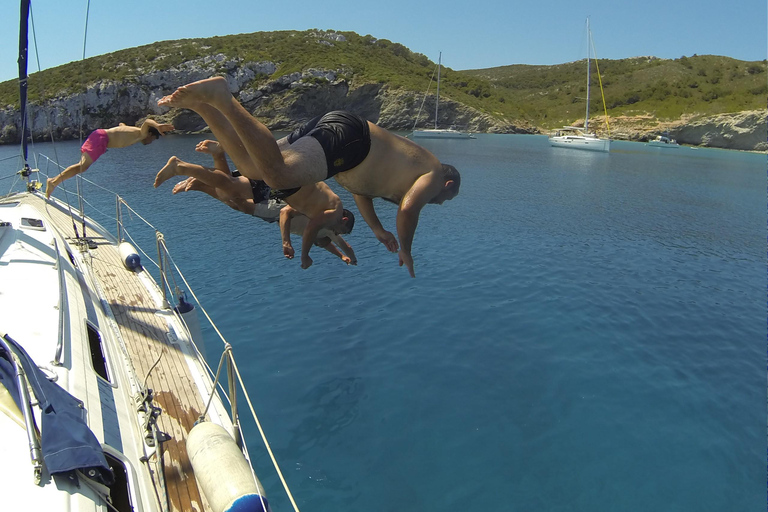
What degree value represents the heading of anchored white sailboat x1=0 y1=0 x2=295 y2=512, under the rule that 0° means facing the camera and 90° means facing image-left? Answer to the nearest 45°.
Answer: approximately 180°

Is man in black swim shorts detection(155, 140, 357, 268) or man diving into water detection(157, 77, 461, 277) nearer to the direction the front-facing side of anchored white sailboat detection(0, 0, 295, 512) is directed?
the man in black swim shorts

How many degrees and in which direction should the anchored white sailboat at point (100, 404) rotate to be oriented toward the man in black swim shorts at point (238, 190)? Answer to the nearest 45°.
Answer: approximately 45° to its right
